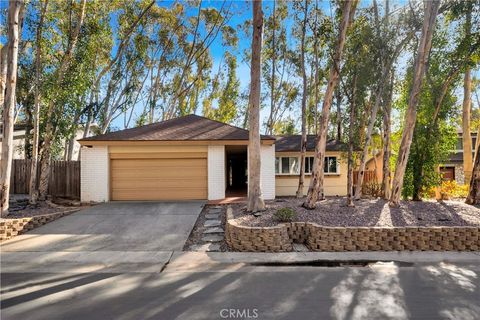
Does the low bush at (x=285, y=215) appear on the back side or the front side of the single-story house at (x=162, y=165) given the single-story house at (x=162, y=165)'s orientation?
on the front side

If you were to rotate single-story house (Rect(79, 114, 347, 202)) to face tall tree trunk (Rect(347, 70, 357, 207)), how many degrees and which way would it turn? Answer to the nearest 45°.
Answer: approximately 90° to its left

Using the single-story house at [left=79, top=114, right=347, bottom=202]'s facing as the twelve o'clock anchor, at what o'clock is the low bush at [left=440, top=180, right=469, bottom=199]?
The low bush is roughly at 9 o'clock from the single-story house.

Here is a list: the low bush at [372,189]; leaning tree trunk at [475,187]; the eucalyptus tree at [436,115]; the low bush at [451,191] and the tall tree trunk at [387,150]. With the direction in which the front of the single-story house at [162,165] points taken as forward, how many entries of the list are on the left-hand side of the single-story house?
5

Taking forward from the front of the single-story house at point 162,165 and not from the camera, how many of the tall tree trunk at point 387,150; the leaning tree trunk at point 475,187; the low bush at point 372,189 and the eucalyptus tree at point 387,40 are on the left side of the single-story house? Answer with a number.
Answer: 4

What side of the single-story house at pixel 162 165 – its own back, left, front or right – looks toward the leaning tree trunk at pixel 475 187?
left

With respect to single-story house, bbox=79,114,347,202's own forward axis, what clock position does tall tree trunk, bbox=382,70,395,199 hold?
The tall tree trunk is roughly at 9 o'clock from the single-story house.

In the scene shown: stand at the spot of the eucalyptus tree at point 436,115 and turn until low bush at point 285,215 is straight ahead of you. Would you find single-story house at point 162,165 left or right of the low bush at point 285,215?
right

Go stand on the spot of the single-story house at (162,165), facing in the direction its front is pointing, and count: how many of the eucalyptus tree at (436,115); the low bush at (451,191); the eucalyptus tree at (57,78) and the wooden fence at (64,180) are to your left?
2

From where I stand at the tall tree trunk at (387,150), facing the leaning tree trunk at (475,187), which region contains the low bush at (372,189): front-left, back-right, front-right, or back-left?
back-left

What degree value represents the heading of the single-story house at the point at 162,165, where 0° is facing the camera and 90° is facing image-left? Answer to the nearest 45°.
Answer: approximately 0°

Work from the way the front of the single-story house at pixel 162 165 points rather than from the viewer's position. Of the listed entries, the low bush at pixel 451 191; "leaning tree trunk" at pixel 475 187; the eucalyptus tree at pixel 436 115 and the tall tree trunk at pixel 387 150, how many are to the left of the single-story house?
4

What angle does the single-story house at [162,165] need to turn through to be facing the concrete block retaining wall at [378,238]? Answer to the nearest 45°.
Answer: approximately 45° to its left

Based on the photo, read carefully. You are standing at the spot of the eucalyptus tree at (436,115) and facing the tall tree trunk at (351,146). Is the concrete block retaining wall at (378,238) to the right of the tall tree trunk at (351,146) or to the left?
left

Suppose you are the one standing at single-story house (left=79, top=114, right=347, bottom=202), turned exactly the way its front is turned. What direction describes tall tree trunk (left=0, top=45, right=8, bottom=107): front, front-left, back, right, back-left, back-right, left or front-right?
front-right

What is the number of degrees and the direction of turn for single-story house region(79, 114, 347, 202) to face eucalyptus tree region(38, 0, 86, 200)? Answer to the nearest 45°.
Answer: approximately 90° to its right

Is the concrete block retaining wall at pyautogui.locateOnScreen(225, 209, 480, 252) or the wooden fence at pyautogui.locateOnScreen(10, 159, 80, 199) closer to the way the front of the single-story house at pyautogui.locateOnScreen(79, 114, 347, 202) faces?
the concrete block retaining wall

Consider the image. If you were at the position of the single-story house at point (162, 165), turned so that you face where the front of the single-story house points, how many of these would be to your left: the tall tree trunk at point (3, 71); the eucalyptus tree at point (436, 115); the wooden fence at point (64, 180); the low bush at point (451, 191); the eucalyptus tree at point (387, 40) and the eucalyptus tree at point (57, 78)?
3

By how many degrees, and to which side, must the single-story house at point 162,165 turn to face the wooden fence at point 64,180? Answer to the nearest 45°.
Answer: approximately 90° to its right
